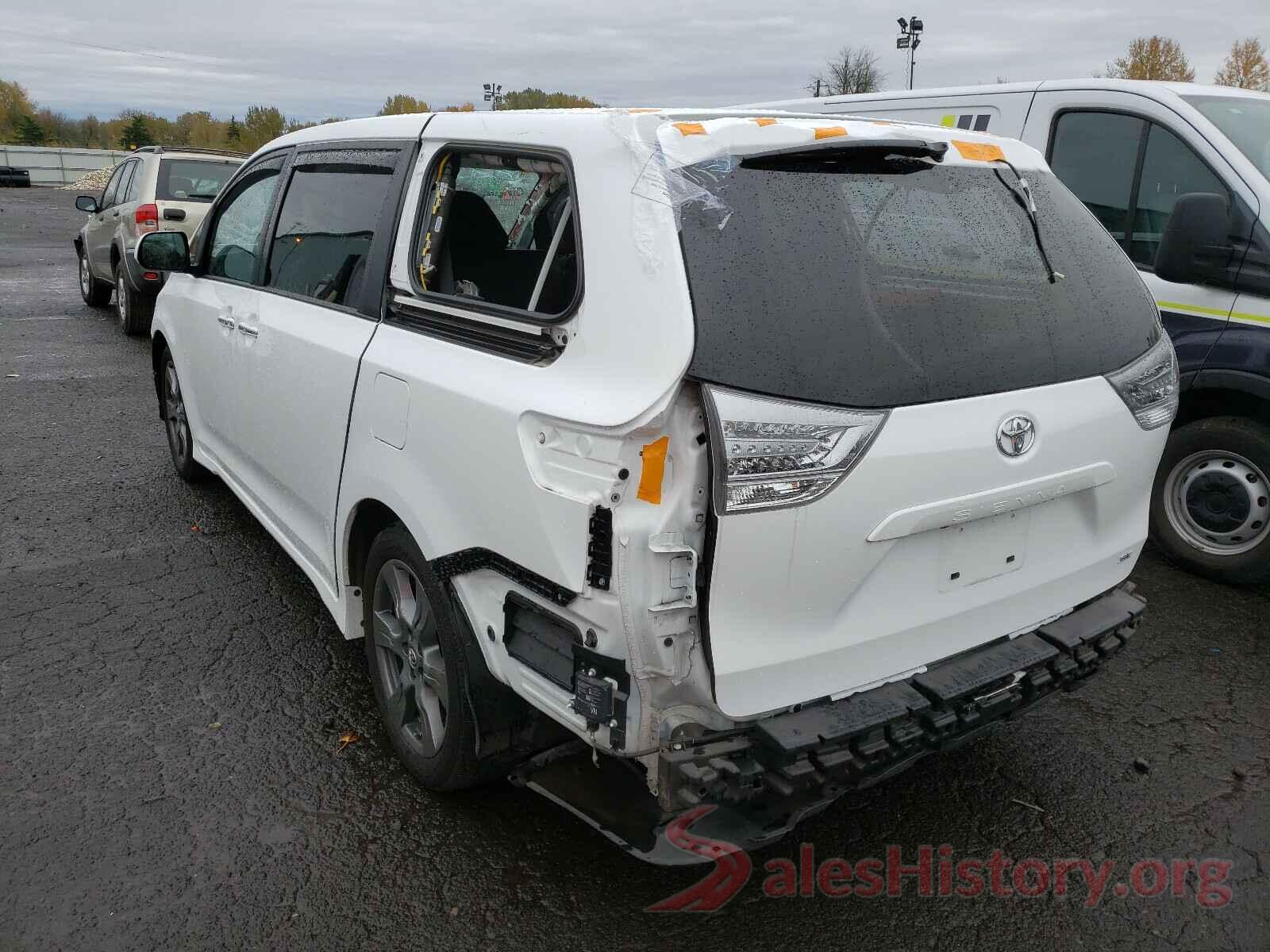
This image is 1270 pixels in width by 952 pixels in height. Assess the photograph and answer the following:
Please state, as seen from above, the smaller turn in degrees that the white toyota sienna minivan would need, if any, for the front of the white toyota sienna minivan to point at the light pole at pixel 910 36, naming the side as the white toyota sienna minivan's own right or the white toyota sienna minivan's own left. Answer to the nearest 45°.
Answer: approximately 45° to the white toyota sienna minivan's own right

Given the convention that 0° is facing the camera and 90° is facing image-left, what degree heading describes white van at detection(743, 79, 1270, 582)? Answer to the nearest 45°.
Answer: approximately 315°

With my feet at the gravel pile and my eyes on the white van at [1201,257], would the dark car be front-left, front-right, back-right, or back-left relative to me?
back-right

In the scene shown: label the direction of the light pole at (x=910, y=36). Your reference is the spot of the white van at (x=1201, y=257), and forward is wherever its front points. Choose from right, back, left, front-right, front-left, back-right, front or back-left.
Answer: back-left

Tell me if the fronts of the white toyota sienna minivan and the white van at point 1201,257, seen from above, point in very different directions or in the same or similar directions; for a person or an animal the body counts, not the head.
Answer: very different directions
